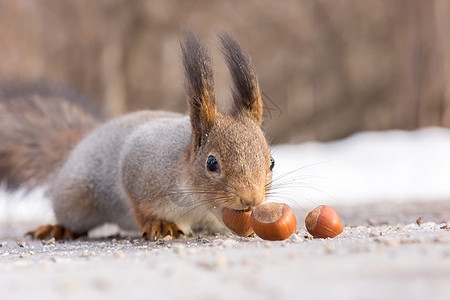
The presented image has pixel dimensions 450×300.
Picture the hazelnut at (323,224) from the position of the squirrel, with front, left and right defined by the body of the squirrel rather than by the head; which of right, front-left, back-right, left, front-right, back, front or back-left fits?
front

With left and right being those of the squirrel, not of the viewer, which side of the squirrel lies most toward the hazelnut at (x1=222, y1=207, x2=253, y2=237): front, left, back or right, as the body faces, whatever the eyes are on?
front

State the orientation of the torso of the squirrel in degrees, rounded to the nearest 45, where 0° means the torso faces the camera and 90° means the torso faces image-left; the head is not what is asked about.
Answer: approximately 315°

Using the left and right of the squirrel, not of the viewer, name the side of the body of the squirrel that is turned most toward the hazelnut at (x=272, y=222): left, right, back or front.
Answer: front
